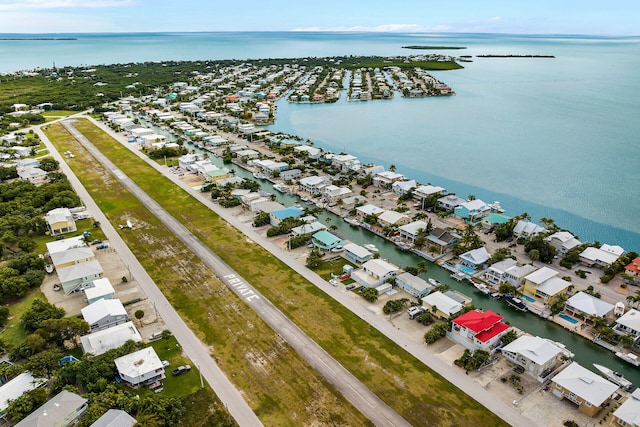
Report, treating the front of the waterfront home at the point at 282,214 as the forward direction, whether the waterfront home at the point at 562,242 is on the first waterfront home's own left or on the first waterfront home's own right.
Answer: on the first waterfront home's own left

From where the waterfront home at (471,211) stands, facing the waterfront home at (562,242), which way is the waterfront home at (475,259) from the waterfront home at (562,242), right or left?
right

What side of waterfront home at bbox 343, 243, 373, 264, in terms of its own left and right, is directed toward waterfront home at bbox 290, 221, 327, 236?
right

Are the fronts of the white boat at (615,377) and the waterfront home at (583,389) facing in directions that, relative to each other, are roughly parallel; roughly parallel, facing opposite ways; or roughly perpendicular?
roughly perpendicular

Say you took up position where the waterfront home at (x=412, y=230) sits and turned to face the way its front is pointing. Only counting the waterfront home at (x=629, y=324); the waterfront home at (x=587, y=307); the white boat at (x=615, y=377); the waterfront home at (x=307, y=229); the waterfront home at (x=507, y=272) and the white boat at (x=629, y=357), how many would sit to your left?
5

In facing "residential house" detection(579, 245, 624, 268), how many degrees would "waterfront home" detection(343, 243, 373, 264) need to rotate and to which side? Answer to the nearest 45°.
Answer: approximately 135° to its left
